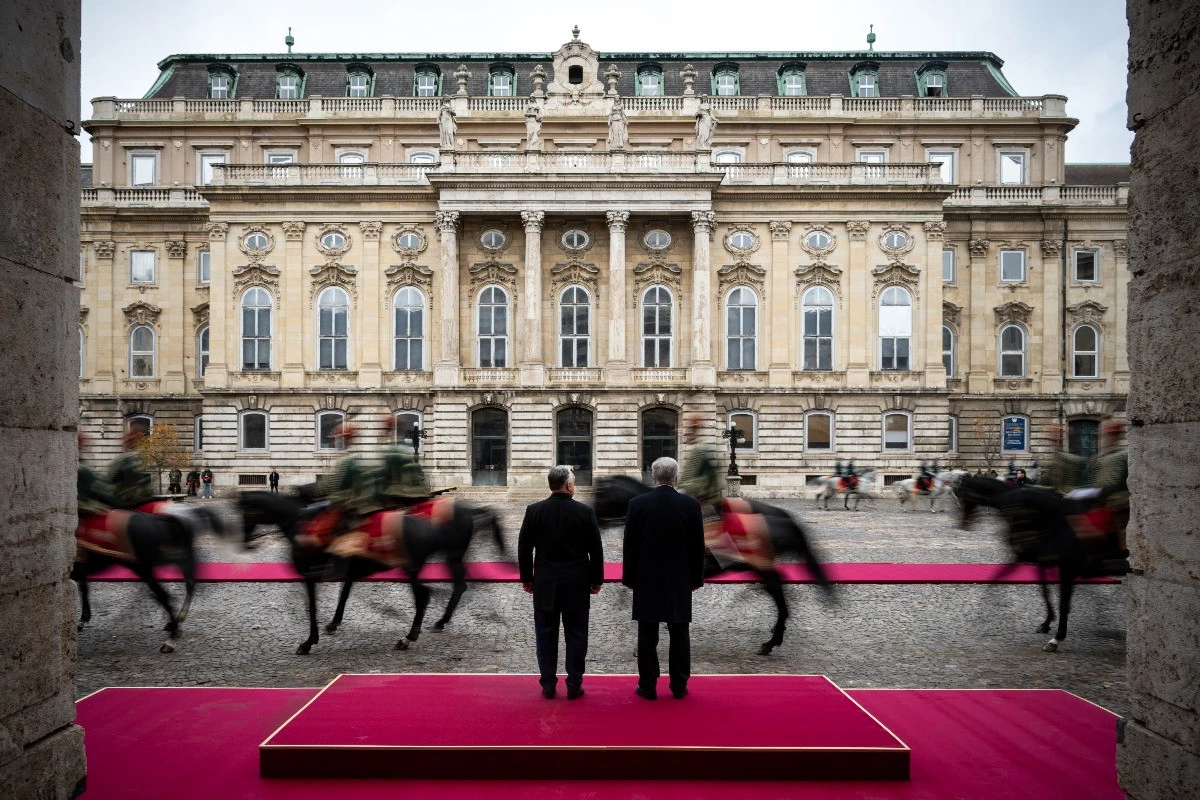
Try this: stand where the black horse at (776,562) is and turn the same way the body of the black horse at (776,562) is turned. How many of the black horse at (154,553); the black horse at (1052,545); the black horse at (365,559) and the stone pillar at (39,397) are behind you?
1

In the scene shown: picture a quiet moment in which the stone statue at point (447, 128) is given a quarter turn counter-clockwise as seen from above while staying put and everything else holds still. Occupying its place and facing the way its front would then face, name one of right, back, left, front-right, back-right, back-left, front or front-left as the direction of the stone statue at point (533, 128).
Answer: front

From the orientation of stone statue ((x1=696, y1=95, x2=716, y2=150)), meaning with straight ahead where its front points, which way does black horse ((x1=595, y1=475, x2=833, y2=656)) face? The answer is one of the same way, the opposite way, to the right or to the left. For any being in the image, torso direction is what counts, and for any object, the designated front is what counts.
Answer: to the right

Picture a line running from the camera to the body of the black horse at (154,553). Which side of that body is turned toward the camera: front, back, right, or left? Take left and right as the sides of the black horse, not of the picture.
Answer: left

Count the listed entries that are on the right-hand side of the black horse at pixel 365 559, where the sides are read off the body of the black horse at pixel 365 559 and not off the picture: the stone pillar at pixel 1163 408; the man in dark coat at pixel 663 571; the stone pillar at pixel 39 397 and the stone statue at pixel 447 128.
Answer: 1

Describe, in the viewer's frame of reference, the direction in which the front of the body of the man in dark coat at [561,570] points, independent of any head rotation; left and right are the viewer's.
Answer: facing away from the viewer

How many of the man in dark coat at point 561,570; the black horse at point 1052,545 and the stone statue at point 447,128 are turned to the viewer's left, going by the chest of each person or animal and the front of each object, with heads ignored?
1

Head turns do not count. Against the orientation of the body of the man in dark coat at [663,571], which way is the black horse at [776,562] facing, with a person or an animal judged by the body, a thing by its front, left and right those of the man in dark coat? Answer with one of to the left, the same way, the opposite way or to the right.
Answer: to the left

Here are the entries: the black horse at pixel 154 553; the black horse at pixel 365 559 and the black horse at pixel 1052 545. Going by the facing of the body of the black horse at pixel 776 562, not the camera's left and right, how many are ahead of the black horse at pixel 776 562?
2

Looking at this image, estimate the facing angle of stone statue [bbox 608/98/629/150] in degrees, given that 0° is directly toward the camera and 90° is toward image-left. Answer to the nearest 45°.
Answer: approximately 0°

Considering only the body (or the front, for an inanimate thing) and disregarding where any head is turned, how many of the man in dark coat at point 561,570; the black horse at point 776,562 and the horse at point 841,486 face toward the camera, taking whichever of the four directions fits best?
0

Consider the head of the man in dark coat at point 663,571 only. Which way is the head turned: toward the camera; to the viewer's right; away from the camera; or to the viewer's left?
away from the camera

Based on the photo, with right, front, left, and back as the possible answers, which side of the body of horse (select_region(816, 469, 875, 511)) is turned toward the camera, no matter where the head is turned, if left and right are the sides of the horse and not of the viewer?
right

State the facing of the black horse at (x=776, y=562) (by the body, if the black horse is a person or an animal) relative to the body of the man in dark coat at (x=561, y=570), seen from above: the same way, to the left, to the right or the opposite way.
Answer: to the left

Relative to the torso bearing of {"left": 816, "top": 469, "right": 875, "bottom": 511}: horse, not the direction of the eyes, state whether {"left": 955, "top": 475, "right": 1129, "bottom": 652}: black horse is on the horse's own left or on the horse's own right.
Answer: on the horse's own right

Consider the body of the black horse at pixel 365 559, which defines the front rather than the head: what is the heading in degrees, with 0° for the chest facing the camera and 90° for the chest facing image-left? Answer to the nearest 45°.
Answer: approximately 90°

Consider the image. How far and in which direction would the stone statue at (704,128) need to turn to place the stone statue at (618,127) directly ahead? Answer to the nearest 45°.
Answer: approximately 90° to its right

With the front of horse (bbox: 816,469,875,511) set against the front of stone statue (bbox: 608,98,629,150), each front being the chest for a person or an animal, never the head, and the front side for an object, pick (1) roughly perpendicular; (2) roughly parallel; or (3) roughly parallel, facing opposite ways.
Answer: roughly perpendicular

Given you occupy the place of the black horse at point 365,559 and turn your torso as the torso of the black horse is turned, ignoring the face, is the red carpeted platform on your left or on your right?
on your left

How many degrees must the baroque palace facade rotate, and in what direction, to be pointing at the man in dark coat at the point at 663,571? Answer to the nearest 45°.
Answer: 0° — it already faces them

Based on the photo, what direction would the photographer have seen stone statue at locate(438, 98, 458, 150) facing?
facing the viewer
